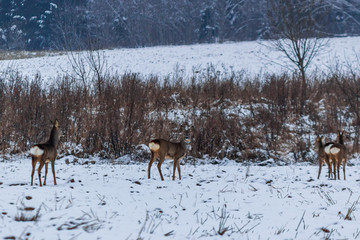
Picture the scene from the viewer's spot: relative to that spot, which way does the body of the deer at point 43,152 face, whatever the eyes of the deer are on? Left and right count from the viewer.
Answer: facing away from the viewer and to the right of the viewer

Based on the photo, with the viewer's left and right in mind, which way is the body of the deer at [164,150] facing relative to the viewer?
facing away from the viewer and to the right of the viewer

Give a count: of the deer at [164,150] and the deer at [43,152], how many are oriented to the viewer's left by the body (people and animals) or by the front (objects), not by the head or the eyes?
0

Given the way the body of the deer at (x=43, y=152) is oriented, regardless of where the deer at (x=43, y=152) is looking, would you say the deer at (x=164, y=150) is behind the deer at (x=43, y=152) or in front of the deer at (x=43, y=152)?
in front

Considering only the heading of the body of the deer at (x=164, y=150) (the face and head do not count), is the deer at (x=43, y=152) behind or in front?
behind
